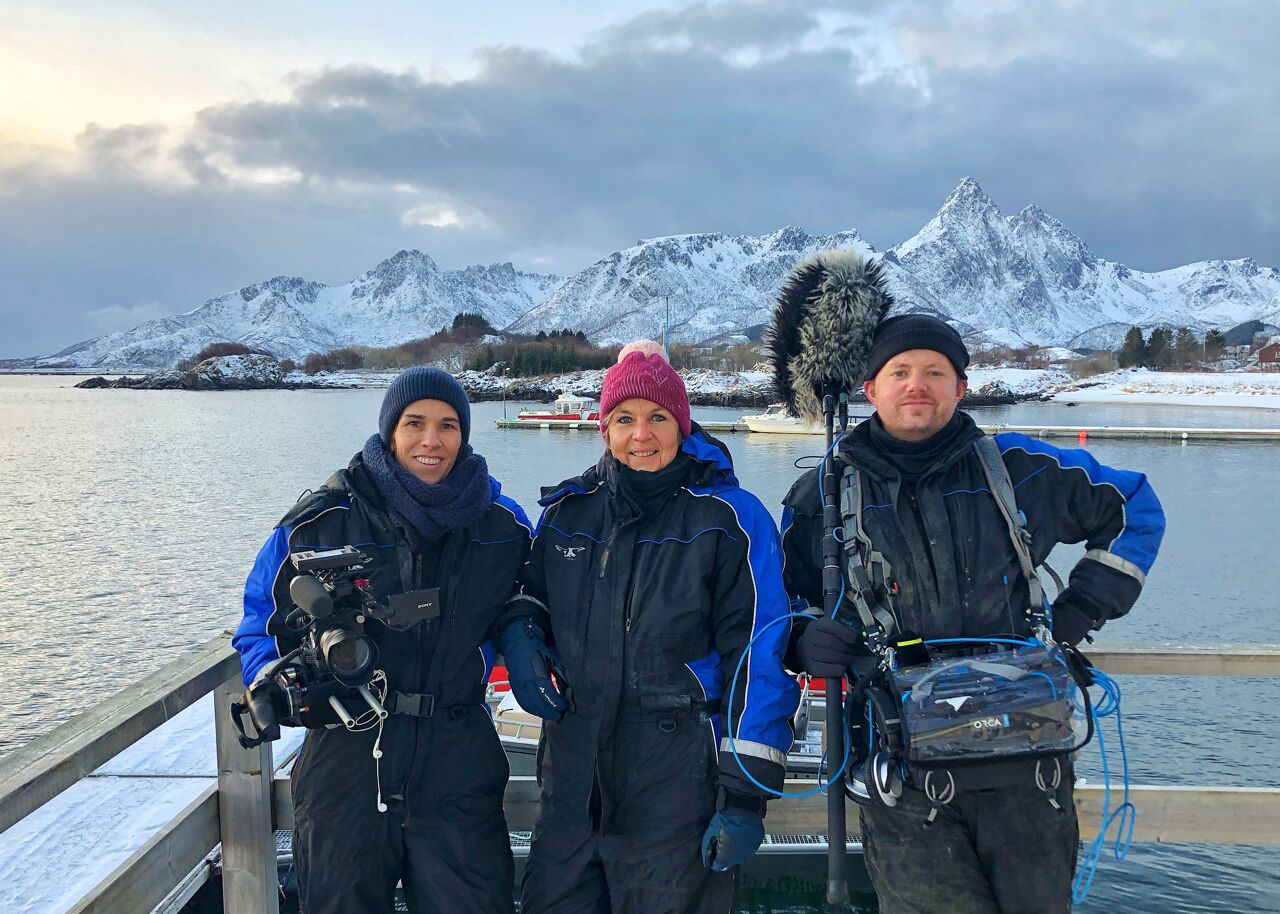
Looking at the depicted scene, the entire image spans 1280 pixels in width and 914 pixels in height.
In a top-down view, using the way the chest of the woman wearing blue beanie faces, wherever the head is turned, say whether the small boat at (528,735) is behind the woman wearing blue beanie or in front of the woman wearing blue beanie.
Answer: behind

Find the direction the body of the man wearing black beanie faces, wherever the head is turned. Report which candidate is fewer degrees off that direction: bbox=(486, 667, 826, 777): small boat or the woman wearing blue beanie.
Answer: the woman wearing blue beanie

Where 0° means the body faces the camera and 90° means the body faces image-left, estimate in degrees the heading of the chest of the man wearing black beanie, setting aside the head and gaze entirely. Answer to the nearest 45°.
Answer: approximately 0°

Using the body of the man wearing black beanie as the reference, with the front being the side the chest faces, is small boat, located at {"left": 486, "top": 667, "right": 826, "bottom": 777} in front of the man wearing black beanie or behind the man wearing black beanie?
behind

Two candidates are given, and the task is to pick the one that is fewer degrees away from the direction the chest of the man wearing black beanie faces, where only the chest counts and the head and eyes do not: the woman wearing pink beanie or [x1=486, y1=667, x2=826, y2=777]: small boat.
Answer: the woman wearing pink beanie

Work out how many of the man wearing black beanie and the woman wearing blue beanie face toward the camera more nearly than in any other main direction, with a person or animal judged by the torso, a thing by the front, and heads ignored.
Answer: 2

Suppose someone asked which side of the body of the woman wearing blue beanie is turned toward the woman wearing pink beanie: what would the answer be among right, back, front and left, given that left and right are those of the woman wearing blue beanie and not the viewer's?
left

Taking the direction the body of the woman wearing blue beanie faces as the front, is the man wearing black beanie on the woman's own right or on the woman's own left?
on the woman's own left

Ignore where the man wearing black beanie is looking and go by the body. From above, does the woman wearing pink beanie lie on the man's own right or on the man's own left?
on the man's own right

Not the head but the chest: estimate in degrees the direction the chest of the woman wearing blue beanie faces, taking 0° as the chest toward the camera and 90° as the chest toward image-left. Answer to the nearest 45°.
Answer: approximately 0°

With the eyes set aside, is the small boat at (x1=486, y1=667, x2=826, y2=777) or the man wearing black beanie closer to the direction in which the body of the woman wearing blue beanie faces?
the man wearing black beanie

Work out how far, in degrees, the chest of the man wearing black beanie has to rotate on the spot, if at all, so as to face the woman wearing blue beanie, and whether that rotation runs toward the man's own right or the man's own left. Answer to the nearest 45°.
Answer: approximately 90° to the man's own right
